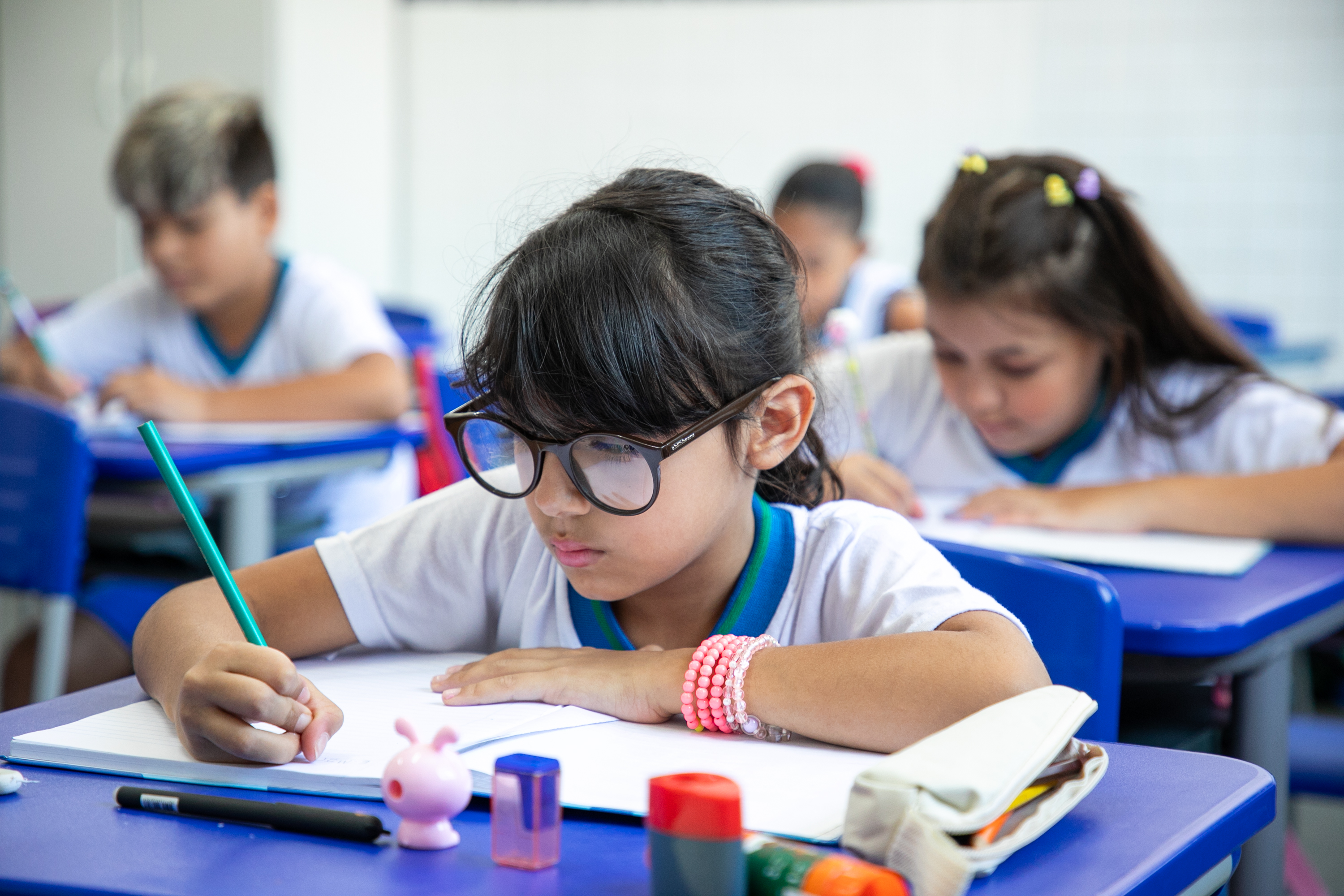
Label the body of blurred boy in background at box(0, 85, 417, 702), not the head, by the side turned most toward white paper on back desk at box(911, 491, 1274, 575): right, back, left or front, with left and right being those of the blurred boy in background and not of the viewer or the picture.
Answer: left

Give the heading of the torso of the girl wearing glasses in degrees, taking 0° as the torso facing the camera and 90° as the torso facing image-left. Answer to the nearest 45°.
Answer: approximately 45°

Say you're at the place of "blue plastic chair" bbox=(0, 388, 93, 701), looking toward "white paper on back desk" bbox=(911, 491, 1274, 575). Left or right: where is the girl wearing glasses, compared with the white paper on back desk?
right

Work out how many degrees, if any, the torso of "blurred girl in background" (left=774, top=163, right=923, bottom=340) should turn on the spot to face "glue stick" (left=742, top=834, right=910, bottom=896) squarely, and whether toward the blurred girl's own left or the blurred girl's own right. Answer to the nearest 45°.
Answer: approximately 45° to the blurred girl's own left

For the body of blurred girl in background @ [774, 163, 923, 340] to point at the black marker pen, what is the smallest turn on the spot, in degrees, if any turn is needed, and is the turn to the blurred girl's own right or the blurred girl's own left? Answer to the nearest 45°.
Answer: approximately 45° to the blurred girl's own left

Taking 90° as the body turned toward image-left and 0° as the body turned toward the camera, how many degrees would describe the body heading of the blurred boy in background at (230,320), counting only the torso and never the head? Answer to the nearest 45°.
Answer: approximately 45°

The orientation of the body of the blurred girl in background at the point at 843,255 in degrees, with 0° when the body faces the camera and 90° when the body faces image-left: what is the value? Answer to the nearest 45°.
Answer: approximately 45°
